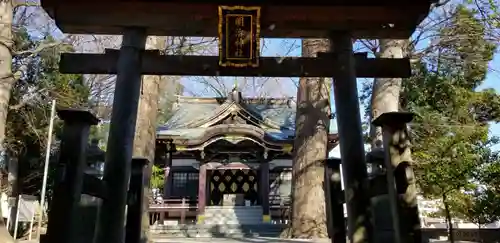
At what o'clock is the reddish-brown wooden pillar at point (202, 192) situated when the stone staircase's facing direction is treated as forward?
The reddish-brown wooden pillar is roughly at 5 o'clock from the stone staircase.

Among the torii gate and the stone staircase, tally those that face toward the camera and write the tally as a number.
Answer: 2

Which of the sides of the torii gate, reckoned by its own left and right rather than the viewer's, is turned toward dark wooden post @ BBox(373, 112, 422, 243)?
left

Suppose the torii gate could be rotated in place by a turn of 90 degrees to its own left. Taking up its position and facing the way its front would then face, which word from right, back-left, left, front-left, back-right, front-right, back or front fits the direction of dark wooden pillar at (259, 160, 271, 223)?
left

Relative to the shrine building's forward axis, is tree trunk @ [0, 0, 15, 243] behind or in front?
in front

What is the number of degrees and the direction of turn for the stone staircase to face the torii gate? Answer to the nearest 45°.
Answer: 0° — it already faces it

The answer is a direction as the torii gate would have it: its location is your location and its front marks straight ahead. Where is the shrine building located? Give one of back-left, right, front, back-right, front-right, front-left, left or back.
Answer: back

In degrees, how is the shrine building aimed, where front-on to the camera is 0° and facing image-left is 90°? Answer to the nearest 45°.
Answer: approximately 0°

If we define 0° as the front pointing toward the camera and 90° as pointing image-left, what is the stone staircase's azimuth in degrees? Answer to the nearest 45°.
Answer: approximately 0°
